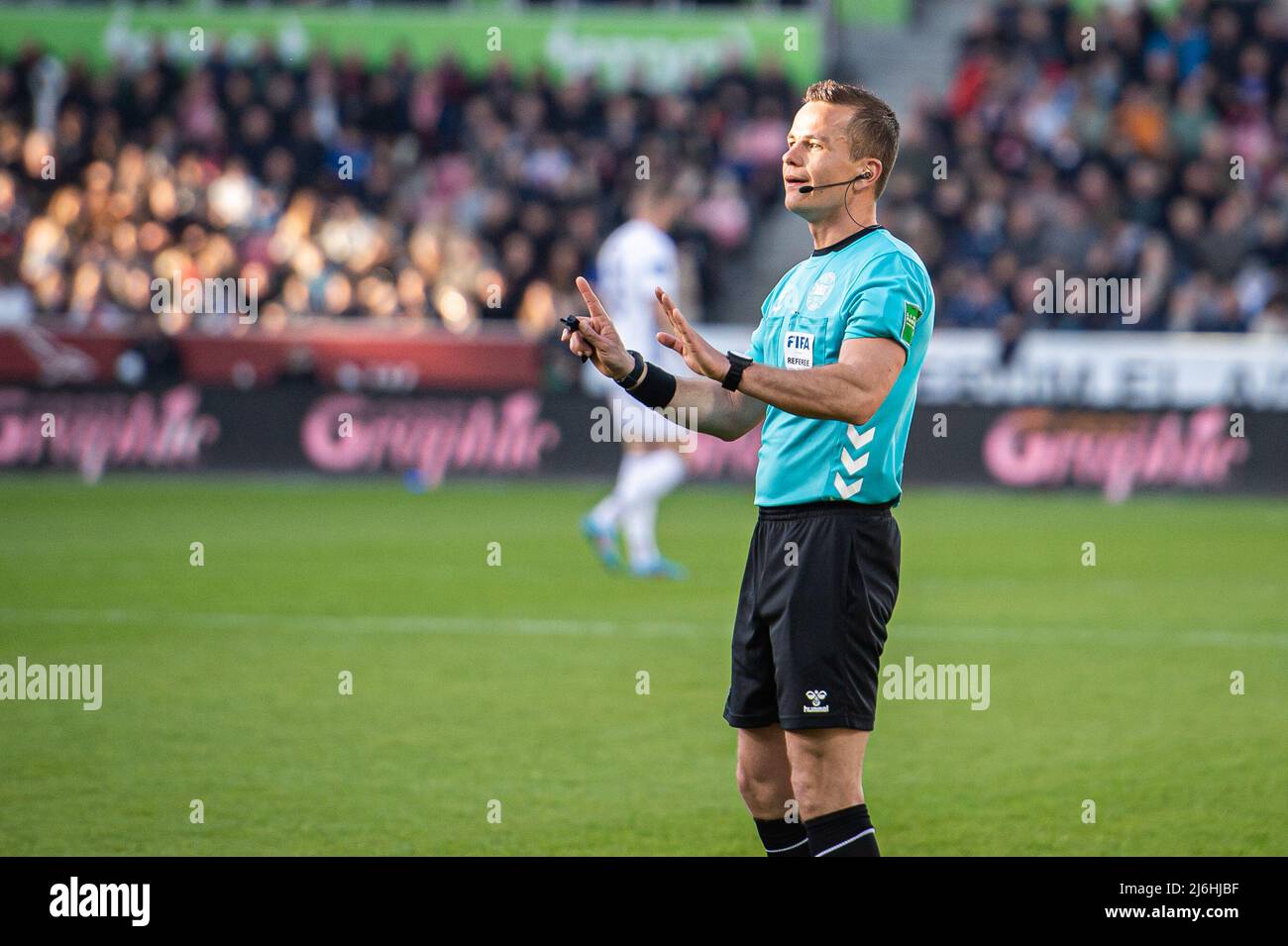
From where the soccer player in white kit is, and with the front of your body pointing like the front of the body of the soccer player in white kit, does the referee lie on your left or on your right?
on your right

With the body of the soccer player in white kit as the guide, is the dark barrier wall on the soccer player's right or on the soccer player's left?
on the soccer player's left

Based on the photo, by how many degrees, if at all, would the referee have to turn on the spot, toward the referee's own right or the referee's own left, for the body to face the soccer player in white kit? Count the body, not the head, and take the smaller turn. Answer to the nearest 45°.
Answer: approximately 135° to the referee's own right

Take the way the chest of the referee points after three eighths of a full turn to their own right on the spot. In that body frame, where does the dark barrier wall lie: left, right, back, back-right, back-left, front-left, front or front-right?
front

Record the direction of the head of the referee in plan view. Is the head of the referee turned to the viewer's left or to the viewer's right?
to the viewer's left

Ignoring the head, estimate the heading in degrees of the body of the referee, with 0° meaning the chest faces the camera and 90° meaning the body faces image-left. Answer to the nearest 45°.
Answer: approximately 45°
